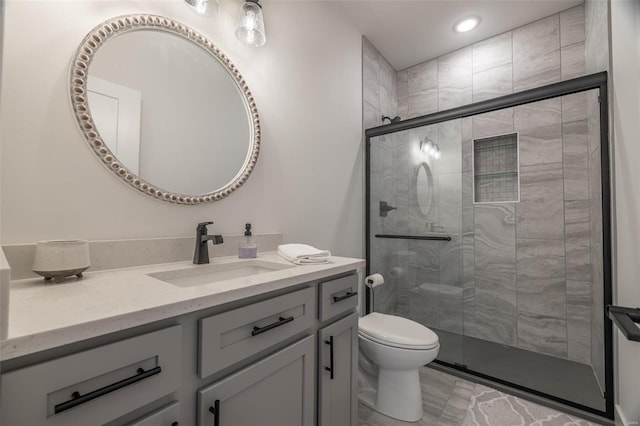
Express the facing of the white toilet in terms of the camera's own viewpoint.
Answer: facing the viewer and to the right of the viewer

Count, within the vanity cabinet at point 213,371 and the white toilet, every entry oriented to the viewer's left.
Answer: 0

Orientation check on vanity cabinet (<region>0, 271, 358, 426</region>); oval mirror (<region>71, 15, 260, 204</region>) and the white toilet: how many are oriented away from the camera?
0

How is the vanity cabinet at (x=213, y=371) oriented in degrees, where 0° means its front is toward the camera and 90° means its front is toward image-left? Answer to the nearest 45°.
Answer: approximately 315°

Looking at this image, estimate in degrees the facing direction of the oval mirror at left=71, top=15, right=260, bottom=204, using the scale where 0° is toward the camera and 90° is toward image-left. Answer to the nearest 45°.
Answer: approximately 315°

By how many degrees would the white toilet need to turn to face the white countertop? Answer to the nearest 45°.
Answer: approximately 90° to its right

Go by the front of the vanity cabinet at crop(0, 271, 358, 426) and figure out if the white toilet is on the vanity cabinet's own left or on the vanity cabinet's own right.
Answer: on the vanity cabinet's own left

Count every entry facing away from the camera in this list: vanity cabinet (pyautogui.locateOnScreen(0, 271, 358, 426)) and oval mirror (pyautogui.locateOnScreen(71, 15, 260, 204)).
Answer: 0
